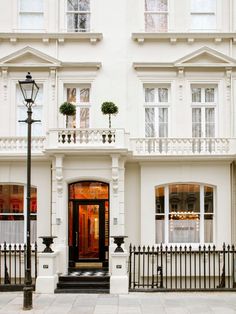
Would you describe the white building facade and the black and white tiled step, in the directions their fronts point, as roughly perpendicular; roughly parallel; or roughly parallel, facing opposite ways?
roughly parallel

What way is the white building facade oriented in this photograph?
toward the camera

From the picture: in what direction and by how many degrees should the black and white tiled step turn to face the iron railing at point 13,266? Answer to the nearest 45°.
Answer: approximately 135° to its right

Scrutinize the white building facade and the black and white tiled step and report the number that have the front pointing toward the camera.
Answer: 2

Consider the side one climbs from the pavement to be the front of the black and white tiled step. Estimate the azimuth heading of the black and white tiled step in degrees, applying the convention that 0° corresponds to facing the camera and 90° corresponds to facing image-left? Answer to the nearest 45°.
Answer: approximately 0°

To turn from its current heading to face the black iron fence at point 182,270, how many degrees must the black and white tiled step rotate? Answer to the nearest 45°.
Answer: approximately 135° to its left

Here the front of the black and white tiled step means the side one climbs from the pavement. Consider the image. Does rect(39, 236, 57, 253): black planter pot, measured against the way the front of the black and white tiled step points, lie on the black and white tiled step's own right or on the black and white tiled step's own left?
on the black and white tiled step's own right
